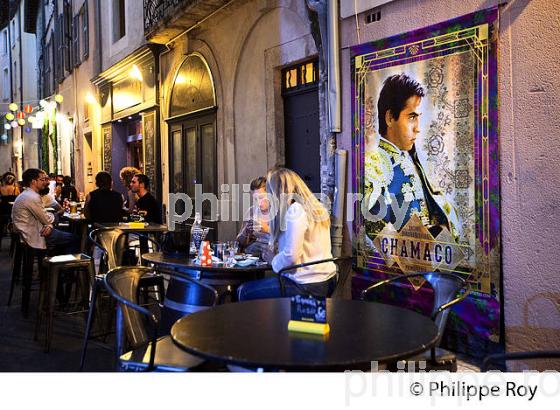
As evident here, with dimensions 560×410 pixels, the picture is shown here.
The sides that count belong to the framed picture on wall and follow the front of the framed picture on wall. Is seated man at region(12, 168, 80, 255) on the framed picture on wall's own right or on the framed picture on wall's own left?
on the framed picture on wall's own right

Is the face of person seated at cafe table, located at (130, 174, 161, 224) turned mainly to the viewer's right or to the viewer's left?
to the viewer's left

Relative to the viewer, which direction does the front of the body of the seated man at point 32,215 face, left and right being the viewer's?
facing to the right of the viewer

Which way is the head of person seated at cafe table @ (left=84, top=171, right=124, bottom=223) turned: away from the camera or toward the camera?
away from the camera

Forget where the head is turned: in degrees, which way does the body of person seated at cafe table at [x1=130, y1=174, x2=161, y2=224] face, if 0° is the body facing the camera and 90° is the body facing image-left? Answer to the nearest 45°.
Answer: approximately 90°

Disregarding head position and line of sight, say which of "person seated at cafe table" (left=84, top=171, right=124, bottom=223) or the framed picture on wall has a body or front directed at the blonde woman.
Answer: the framed picture on wall

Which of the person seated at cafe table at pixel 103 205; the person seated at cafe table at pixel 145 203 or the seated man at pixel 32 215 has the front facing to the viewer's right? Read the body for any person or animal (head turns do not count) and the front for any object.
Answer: the seated man

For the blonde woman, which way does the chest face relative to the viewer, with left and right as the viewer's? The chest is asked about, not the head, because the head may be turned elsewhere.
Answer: facing to the left of the viewer

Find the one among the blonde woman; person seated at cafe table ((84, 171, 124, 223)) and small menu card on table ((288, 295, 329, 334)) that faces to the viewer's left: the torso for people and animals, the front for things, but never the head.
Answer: the blonde woman

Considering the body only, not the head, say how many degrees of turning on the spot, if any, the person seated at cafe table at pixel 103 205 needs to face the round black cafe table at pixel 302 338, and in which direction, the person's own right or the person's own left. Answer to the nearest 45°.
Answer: approximately 180°

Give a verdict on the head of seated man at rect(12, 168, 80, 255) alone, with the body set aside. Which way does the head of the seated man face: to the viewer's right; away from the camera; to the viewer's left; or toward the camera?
to the viewer's right

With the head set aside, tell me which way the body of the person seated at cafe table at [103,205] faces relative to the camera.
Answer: away from the camera
